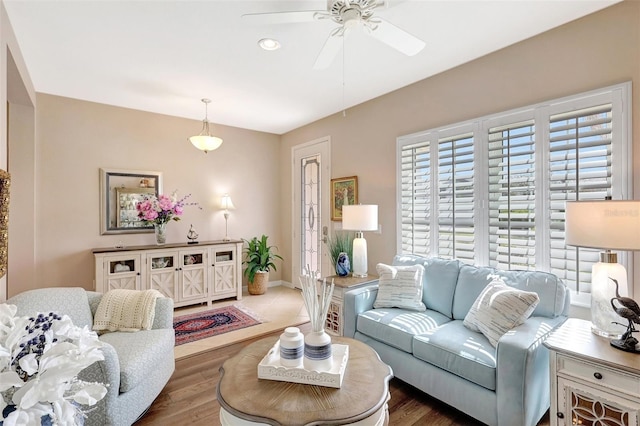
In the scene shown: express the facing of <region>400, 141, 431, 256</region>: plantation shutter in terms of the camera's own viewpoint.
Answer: facing the viewer and to the left of the viewer

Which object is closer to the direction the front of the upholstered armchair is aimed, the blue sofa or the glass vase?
the blue sofa

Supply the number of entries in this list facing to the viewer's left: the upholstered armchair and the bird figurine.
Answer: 1

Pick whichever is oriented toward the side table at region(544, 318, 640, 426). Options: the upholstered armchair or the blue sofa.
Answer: the upholstered armchair

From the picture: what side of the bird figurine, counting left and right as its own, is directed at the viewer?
left

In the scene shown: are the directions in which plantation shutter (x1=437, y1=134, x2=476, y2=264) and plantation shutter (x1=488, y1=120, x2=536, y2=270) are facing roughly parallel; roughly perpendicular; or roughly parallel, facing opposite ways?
roughly parallel

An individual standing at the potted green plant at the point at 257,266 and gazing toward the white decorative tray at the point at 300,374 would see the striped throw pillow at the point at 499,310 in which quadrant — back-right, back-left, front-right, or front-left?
front-left

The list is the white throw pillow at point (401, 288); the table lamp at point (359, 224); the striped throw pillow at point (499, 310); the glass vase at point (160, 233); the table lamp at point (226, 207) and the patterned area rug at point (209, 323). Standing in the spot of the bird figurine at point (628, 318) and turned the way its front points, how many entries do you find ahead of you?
6

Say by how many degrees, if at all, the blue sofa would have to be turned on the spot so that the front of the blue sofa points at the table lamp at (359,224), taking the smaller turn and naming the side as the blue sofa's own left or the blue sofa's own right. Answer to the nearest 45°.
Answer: approximately 90° to the blue sofa's own right

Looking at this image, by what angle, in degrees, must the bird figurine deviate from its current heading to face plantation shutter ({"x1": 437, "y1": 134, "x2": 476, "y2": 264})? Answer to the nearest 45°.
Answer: approximately 45° to its right

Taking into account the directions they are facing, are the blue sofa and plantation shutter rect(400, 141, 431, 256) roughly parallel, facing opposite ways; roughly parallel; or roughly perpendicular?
roughly parallel

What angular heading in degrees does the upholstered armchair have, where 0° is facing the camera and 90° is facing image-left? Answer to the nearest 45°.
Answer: approximately 315°

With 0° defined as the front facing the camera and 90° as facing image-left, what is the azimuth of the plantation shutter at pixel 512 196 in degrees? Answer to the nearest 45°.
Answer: approximately 45°
